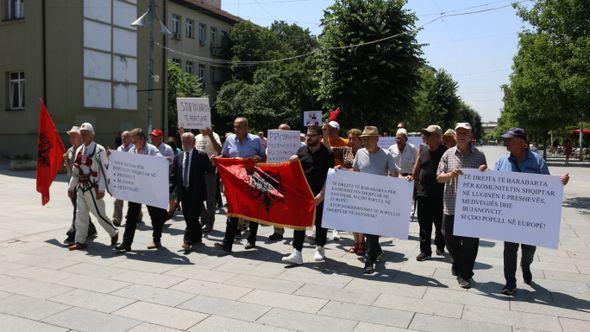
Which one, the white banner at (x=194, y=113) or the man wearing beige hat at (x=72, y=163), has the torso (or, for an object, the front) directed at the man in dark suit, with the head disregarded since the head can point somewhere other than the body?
the white banner

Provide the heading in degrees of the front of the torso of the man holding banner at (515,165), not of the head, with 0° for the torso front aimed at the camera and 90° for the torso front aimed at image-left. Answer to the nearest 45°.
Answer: approximately 45°

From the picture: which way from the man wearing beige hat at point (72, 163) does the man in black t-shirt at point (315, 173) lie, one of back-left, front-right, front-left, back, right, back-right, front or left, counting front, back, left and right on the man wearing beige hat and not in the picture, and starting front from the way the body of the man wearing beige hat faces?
left

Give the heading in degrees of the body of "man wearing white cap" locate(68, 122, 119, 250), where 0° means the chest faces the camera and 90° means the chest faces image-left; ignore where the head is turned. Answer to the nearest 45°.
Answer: approximately 45°

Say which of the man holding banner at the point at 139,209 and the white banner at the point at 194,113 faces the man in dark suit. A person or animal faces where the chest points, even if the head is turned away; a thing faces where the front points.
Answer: the white banner

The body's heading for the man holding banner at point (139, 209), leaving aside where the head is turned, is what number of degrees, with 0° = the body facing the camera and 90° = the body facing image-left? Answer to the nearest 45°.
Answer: approximately 45°

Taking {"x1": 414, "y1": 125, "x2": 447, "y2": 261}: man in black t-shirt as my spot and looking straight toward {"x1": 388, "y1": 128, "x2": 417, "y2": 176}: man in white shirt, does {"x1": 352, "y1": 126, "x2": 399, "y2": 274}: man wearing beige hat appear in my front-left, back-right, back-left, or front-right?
back-left

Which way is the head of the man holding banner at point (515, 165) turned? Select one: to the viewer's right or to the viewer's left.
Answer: to the viewer's left

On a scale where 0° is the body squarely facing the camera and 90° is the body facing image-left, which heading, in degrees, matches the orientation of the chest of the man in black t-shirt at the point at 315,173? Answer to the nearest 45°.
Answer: approximately 45°
